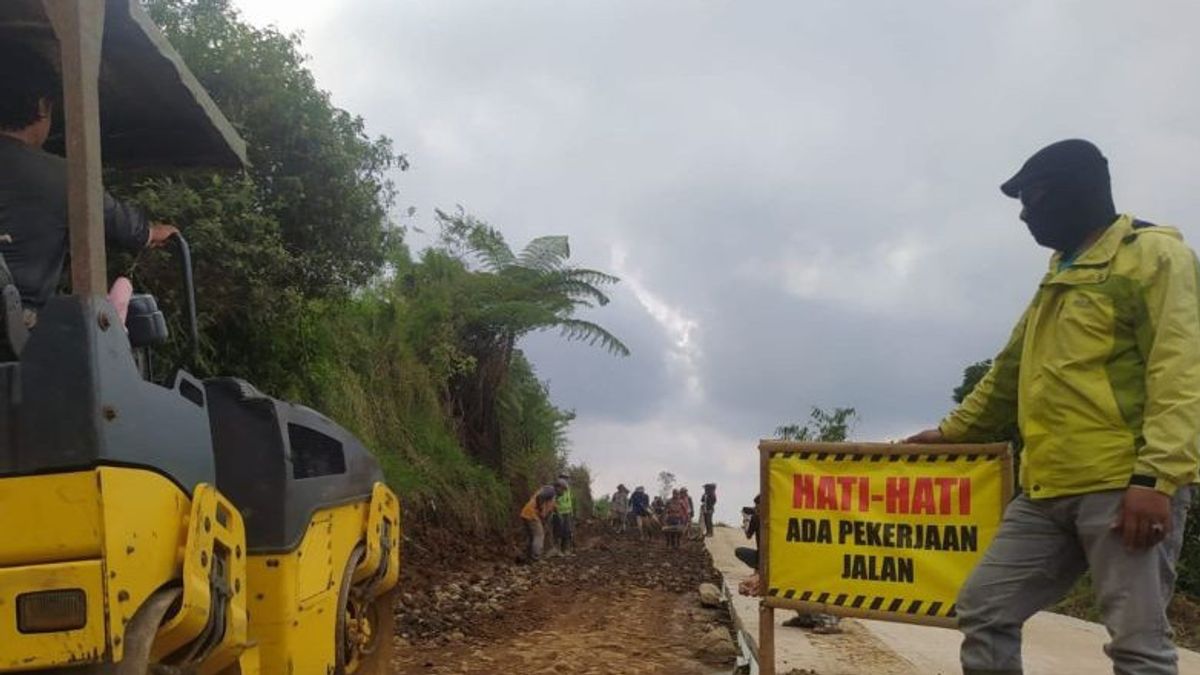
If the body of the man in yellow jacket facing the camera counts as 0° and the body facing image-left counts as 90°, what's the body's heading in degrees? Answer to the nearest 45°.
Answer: approximately 45°

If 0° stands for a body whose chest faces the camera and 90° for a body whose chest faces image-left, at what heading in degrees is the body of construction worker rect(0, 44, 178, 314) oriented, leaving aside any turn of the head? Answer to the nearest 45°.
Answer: approximately 225°

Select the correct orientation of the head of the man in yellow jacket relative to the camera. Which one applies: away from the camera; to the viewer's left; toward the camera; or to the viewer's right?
to the viewer's left

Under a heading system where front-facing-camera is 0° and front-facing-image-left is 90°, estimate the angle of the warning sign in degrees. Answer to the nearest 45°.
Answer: approximately 0°

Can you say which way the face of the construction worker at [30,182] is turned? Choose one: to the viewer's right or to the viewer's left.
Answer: to the viewer's right

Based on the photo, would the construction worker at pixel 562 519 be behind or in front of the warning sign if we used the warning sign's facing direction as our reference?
behind
